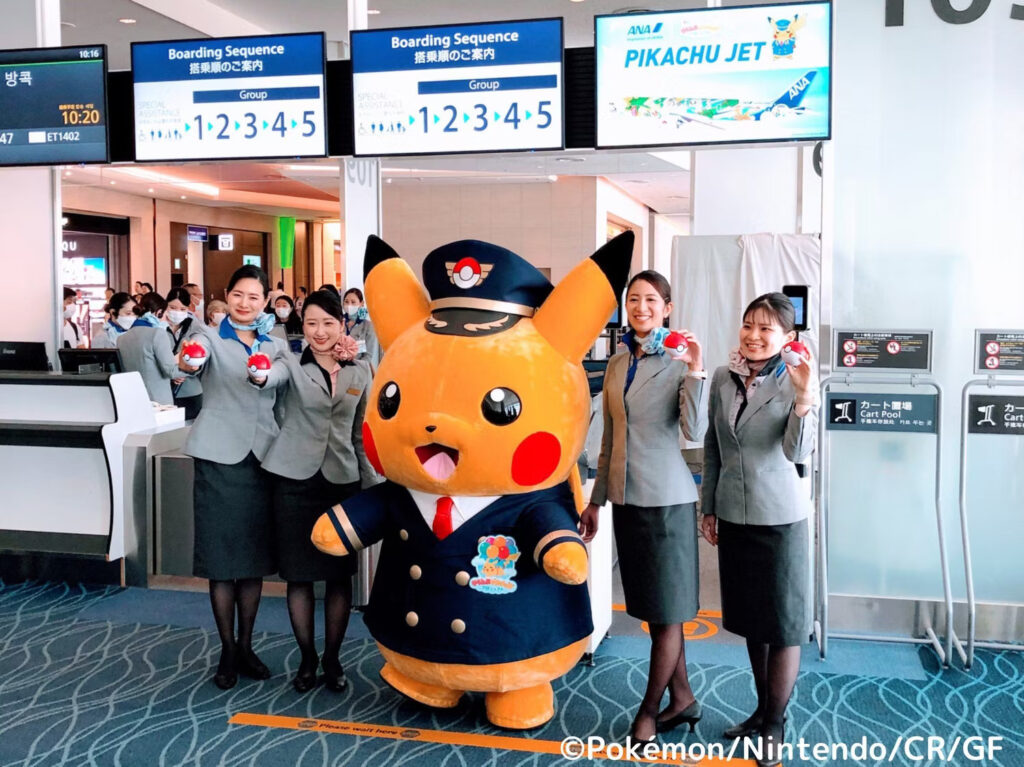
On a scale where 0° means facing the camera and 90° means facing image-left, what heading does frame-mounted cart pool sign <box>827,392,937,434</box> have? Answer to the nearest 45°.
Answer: approximately 0°

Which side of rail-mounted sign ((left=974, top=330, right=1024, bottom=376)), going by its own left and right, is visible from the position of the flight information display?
right

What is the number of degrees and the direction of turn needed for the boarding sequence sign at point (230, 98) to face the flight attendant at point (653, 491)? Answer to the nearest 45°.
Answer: approximately 45° to its left

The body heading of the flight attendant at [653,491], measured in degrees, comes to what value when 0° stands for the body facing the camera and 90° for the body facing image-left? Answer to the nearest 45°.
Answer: approximately 45°

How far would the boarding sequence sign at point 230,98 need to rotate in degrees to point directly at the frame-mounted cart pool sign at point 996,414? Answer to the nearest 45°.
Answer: approximately 45° to its left

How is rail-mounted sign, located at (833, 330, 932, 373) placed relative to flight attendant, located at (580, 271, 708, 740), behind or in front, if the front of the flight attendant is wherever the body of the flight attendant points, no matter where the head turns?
behind
